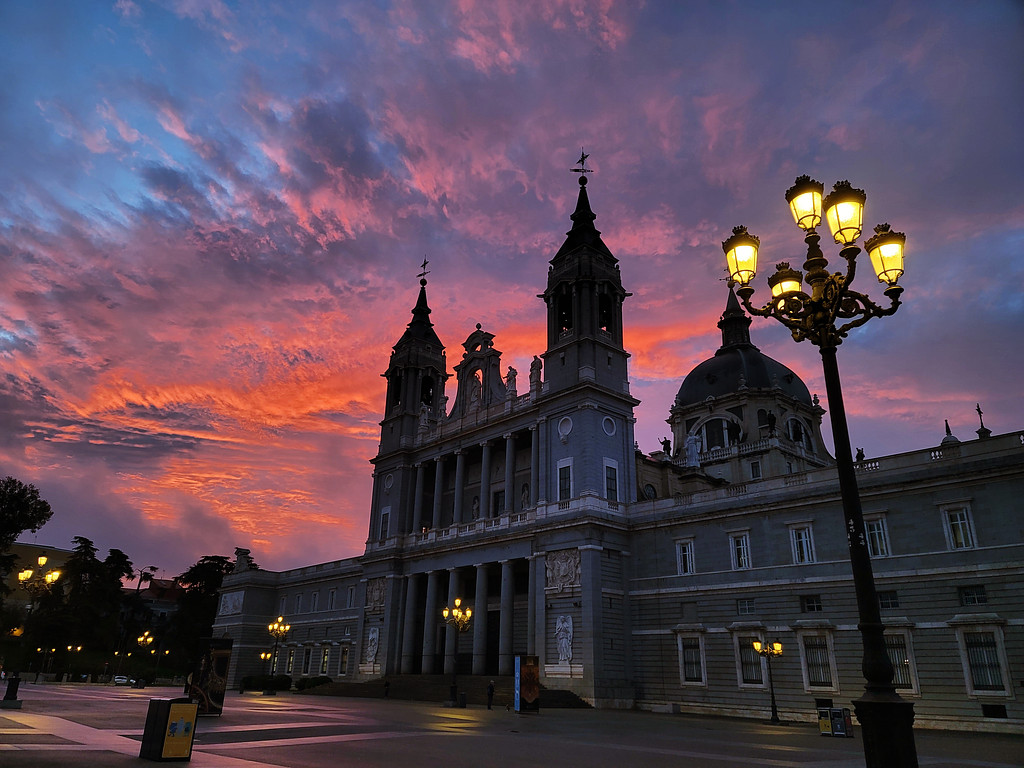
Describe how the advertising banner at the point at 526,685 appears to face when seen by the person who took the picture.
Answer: facing the viewer

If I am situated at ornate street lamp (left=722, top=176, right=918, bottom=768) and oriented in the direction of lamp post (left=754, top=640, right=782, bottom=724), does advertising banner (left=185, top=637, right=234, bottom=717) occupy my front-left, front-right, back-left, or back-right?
front-left

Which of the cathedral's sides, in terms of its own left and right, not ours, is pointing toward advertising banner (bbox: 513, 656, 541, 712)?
front

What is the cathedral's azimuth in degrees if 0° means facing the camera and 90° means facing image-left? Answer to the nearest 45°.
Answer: approximately 45°

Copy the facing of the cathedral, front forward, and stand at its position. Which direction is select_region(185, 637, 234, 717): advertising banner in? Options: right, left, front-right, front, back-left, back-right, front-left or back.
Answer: front

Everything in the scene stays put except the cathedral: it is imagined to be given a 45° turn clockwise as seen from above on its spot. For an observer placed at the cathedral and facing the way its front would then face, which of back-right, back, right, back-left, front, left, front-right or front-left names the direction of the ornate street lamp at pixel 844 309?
left

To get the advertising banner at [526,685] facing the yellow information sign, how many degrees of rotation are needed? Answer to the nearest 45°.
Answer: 0° — it already faces it

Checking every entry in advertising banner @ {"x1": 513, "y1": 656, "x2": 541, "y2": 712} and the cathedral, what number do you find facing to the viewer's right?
0

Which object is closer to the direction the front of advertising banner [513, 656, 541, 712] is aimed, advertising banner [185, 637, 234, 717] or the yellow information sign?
the yellow information sign

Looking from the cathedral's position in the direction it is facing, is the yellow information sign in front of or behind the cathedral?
in front
